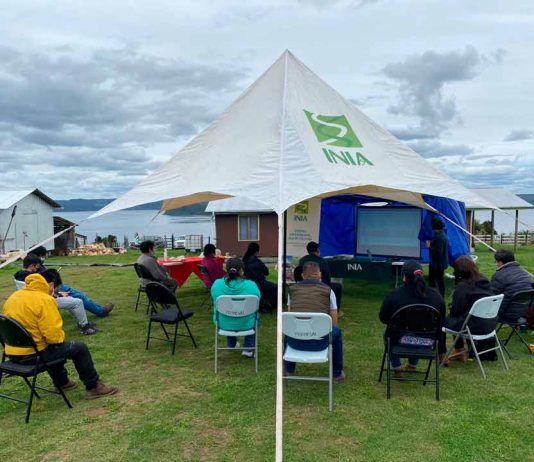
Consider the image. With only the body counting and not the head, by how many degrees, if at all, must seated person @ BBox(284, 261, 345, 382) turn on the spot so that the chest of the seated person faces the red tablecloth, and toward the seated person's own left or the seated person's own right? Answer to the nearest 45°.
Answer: approximately 45° to the seated person's own left

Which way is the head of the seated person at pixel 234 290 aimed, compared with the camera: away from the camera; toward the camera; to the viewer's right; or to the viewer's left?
away from the camera

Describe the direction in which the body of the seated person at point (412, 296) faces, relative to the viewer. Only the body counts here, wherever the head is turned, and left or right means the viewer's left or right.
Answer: facing away from the viewer

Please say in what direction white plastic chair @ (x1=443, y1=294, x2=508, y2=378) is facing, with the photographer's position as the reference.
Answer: facing away from the viewer and to the left of the viewer

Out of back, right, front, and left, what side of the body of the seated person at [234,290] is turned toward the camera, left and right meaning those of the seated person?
back

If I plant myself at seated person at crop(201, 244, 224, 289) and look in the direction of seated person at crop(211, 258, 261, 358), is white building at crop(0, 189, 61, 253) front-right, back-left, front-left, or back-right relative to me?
back-right

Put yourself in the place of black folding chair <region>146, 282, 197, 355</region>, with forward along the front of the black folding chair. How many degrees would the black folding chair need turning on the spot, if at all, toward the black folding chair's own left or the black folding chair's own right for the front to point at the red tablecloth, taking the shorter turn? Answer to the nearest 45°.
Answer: approximately 45° to the black folding chair's own left

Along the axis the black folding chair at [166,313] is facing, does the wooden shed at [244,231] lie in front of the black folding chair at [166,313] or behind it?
in front

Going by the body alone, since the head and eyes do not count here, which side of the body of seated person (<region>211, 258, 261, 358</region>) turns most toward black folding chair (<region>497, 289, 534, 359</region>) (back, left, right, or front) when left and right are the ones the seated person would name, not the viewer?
right

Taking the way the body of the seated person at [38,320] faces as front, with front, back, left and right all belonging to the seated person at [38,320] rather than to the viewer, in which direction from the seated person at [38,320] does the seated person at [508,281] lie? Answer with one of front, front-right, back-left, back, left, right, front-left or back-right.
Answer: front-right

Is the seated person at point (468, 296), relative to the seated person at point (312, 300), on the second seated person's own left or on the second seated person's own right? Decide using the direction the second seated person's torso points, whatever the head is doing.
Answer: on the second seated person's own right

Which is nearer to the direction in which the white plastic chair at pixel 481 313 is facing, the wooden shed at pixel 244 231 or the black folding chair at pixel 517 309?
the wooden shed

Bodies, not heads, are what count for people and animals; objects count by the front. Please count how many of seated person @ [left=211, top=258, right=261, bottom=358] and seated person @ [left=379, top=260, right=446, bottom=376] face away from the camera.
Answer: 2

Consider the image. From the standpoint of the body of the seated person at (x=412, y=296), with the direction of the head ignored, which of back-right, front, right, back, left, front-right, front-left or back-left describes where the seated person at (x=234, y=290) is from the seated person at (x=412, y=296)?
left

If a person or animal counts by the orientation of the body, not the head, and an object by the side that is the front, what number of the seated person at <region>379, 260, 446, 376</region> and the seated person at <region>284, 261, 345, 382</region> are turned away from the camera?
2
